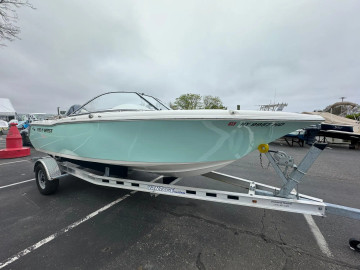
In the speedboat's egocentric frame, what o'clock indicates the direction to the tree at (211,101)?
The tree is roughly at 8 o'clock from the speedboat.

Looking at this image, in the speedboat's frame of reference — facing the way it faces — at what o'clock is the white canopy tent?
The white canopy tent is roughly at 6 o'clock from the speedboat.

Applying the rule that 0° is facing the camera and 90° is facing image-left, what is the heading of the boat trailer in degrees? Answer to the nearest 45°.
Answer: approximately 315°

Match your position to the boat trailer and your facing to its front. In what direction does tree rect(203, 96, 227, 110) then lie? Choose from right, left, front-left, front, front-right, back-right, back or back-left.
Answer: back-left

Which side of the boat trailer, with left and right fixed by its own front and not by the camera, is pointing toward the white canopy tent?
back

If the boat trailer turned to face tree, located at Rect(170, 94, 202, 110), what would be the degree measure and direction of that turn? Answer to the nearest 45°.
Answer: approximately 135° to its left

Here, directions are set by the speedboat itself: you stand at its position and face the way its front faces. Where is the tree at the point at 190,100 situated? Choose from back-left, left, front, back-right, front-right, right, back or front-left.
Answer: back-left

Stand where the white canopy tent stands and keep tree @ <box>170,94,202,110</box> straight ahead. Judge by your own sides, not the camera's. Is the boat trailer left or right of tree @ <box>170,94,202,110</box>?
right
